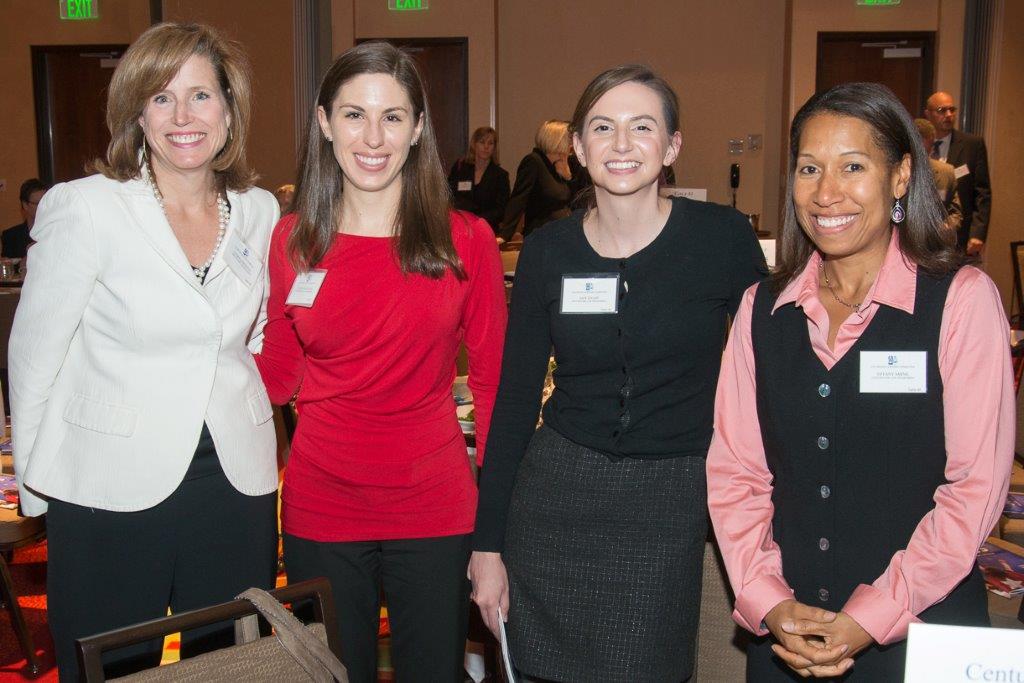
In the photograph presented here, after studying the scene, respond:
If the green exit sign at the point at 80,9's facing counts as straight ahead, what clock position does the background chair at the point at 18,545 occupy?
The background chair is roughly at 12 o'clock from the green exit sign.

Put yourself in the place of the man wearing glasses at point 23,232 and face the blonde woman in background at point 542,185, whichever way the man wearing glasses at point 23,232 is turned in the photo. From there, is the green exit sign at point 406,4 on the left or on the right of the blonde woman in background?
left

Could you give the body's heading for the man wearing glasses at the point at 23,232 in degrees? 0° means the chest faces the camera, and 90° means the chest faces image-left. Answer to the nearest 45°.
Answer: approximately 315°

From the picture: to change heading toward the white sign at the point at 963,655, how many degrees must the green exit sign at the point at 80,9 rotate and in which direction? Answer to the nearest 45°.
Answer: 0° — it already faces it
